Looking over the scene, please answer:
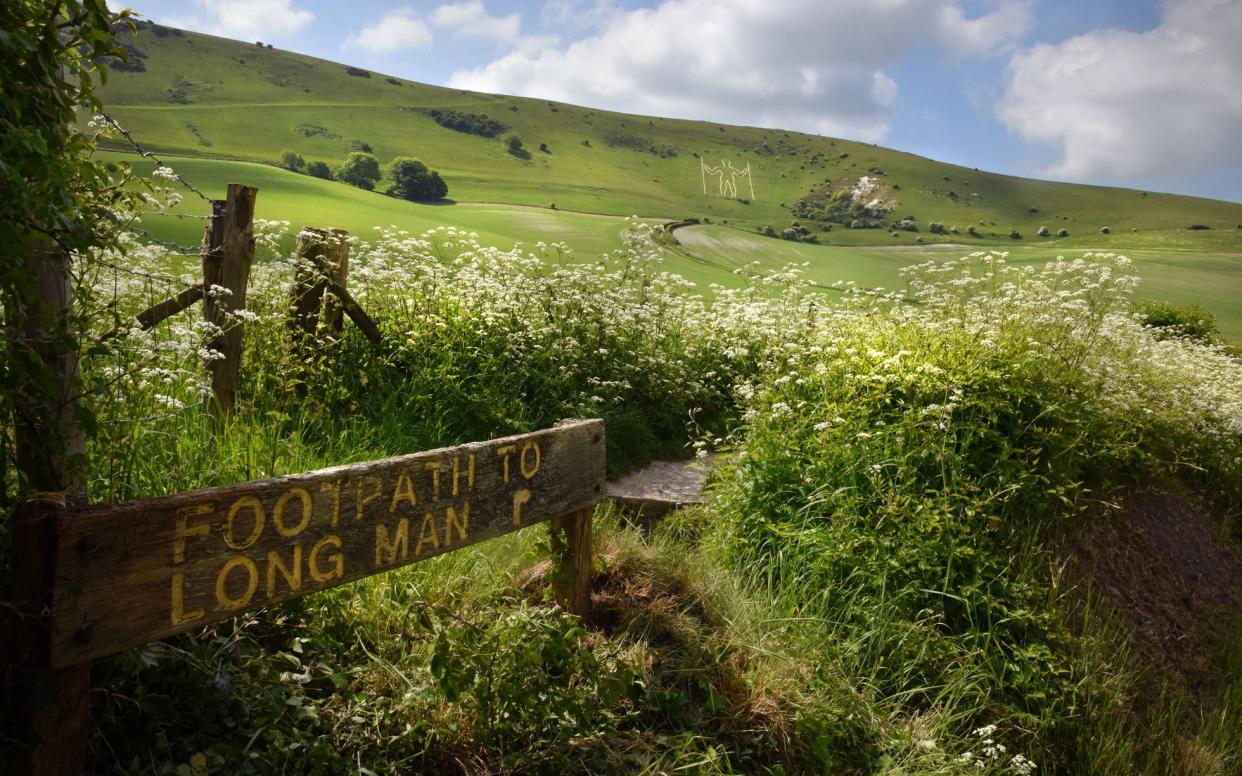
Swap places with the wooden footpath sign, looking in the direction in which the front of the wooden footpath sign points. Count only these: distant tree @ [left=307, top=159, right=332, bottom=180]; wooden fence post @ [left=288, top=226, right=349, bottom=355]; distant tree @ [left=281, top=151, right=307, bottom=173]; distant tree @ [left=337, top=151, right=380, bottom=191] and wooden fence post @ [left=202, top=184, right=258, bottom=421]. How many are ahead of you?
0

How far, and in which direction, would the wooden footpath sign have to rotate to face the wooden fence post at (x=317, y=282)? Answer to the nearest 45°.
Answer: approximately 135° to its left

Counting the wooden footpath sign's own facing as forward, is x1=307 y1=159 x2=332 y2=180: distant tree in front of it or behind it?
behind

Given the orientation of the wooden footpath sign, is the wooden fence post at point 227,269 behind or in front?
behind

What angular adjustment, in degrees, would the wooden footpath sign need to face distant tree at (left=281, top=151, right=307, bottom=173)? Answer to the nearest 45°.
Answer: approximately 135° to its left

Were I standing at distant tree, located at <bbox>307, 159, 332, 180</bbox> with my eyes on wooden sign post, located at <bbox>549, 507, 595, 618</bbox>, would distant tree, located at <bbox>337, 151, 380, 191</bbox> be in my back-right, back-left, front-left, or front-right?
front-left

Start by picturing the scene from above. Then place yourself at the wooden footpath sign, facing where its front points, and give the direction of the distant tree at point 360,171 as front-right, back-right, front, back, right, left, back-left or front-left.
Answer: back-left

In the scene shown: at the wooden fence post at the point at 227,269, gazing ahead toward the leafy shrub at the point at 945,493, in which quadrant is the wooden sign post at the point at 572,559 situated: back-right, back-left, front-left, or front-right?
front-right

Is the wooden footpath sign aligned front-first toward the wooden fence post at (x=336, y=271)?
no

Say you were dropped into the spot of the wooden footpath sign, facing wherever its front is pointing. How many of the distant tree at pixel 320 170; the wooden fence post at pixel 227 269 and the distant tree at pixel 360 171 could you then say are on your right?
0

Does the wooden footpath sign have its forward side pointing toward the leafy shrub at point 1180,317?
no

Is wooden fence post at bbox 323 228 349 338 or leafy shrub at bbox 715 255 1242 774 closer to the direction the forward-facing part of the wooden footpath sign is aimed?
the leafy shrub

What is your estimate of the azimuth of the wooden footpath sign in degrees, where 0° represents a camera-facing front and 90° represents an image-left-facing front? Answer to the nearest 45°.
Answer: approximately 315°

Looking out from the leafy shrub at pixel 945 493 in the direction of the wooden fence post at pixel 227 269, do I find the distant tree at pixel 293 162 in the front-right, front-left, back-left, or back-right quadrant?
front-right

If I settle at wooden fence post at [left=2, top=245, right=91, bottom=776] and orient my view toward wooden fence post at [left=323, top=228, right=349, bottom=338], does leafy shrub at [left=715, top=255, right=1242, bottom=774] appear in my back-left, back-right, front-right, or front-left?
front-right

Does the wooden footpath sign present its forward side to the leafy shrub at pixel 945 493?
no
